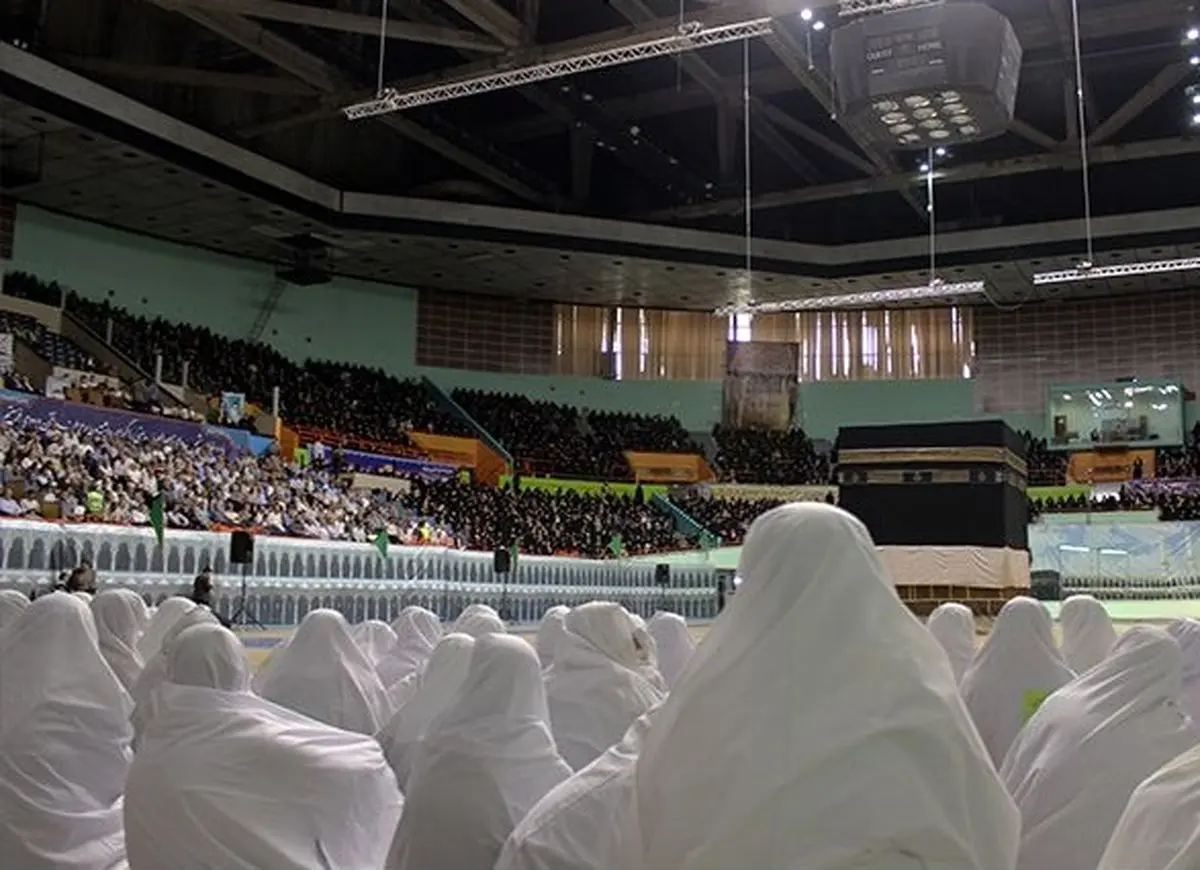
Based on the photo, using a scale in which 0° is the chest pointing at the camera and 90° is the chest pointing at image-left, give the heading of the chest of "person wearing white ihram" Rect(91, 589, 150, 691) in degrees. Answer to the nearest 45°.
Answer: approximately 225°

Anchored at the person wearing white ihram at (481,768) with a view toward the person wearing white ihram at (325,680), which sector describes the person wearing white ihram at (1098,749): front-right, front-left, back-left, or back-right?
back-right

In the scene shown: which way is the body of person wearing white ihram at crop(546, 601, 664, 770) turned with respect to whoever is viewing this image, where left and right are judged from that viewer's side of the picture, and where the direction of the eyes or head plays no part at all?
facing away from the viewer and to the right of the viewer

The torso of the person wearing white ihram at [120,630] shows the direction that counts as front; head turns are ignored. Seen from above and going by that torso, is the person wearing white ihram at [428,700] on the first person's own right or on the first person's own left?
on the first person's own right

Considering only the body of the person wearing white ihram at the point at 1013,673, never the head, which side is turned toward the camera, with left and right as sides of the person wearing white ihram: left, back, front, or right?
back

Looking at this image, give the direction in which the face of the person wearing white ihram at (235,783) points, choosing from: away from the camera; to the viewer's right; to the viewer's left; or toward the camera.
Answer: away from the camera

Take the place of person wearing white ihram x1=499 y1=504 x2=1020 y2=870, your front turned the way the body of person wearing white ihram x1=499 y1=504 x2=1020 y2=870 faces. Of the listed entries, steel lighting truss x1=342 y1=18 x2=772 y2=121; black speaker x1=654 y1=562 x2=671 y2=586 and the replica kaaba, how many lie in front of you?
3

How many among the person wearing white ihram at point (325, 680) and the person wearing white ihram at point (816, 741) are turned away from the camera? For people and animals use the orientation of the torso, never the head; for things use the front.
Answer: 2

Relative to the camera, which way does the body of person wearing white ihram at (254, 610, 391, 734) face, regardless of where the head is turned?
away from the camera

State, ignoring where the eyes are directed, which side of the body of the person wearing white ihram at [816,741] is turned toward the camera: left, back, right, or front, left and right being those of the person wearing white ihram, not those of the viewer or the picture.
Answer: back

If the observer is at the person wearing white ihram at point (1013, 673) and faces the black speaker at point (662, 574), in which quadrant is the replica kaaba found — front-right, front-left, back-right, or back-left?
front-right
